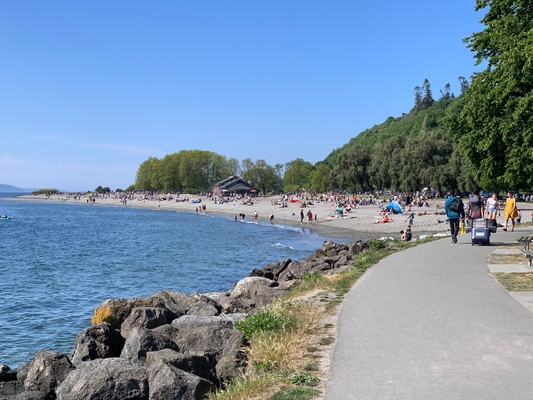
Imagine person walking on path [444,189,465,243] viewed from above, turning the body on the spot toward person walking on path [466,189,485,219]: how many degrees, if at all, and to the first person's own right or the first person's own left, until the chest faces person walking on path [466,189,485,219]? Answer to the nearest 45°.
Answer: approximately 45° to the first person's own right

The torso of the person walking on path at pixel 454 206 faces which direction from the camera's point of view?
away from the camera

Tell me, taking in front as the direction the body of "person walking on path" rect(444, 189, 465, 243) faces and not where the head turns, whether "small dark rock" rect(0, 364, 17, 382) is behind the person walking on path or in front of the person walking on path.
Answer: behind
